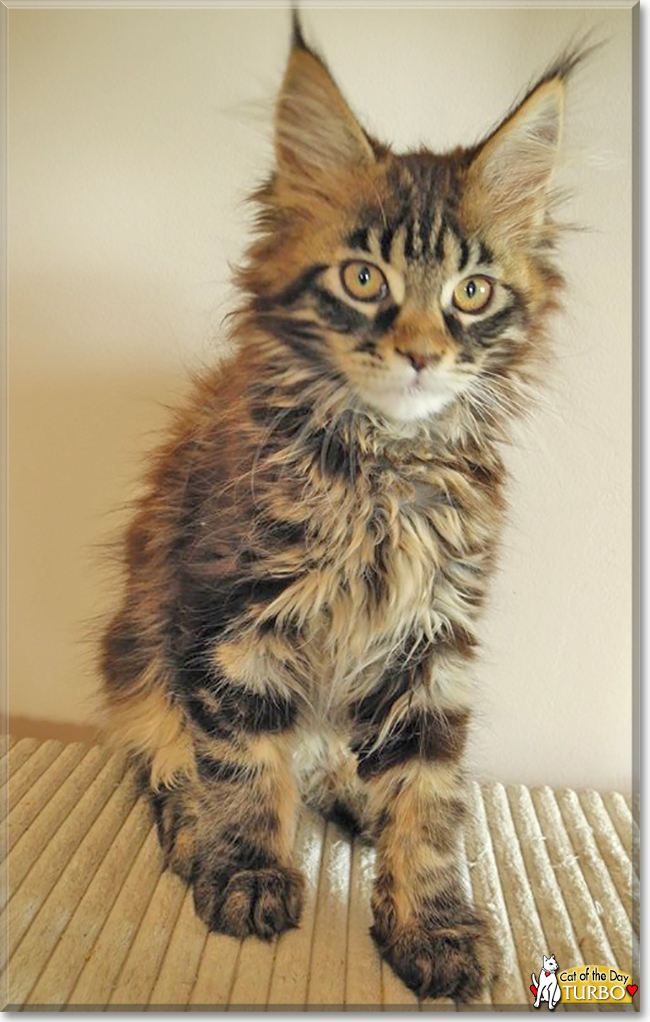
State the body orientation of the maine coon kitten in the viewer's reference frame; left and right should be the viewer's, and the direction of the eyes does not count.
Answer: facing the viewer and to the right of the viewer
